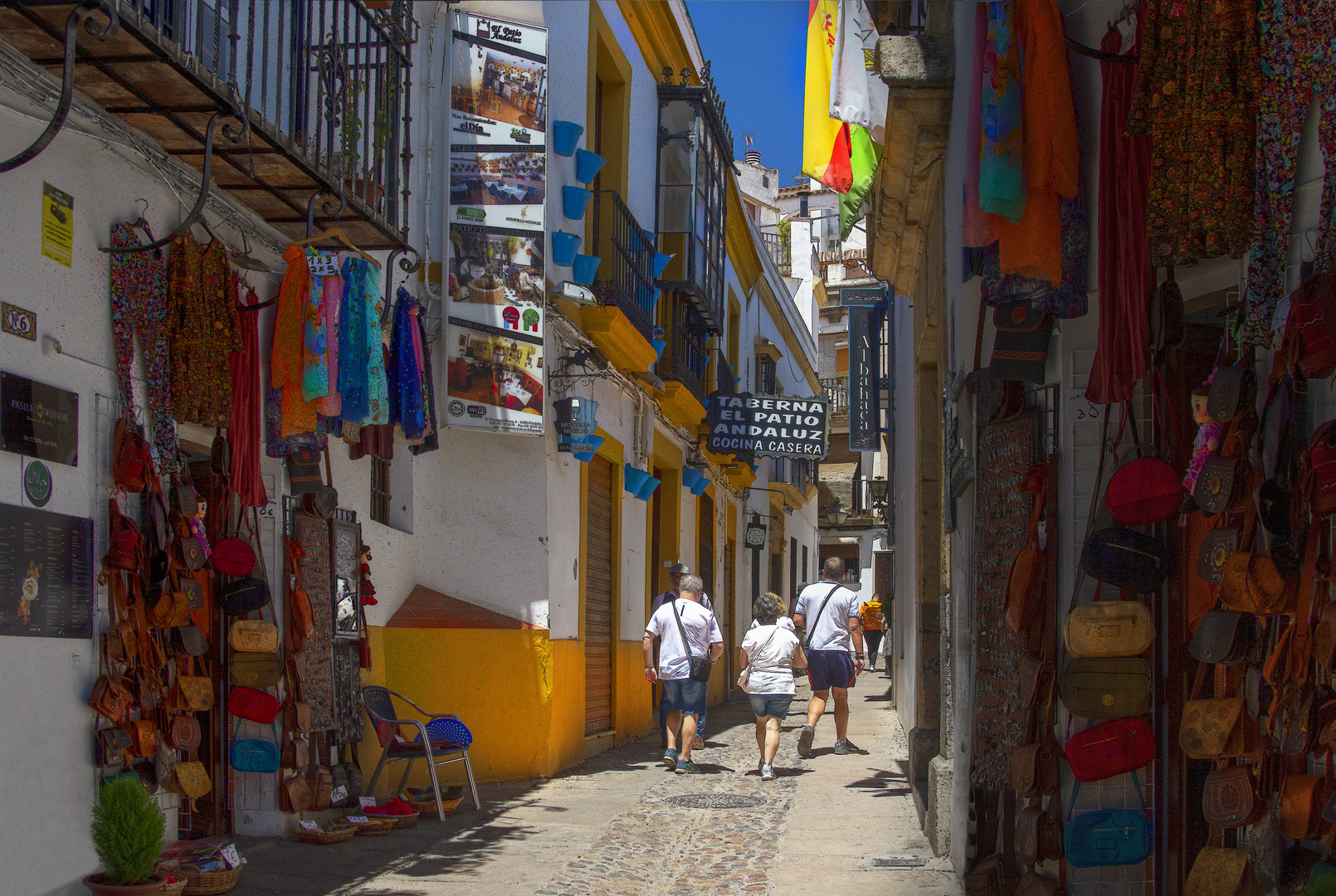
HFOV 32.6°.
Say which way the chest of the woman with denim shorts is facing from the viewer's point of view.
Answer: away from the camera

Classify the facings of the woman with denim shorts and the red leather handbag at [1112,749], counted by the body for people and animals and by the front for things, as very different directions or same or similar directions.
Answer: very different directions

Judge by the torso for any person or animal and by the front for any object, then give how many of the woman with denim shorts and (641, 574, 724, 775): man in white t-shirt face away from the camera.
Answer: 2

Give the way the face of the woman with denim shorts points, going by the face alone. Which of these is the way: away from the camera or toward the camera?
away from the camera

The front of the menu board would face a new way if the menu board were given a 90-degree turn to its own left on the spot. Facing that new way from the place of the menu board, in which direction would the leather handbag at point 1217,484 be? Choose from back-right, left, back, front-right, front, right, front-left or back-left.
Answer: right

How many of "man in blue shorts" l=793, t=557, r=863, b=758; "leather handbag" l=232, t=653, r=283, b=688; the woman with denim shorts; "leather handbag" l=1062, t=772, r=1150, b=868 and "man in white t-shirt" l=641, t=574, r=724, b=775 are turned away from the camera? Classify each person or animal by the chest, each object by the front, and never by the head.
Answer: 3

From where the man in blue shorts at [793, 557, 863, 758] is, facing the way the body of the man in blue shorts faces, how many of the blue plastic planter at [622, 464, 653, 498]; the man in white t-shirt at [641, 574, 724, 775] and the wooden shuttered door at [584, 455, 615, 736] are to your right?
0

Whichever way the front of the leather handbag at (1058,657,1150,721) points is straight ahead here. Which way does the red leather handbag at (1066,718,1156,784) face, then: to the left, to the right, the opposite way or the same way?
the same way

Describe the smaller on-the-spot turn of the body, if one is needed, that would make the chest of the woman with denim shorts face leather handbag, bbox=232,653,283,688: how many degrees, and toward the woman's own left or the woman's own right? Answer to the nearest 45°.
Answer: approximately 135° to the woman's own left

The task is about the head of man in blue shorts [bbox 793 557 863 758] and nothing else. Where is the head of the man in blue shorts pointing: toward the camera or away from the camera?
away from the camera

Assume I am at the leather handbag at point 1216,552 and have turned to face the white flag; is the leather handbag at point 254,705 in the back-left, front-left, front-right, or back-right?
front-left

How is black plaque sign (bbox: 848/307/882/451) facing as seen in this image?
toward the camera

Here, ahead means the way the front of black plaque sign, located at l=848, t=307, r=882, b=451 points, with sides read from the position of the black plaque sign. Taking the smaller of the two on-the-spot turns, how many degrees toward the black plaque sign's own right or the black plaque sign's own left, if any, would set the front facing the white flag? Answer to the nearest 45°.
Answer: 0° — it already faces it
